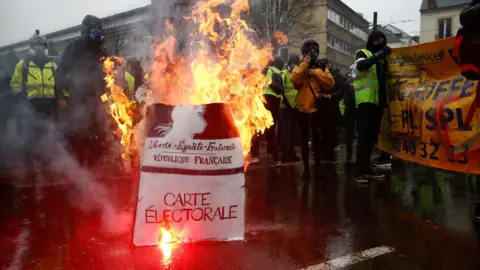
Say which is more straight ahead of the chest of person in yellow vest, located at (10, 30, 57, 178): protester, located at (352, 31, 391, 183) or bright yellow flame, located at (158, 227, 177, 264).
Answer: the bright yellow flame

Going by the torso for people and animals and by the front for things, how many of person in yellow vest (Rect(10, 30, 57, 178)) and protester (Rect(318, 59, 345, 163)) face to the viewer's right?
0

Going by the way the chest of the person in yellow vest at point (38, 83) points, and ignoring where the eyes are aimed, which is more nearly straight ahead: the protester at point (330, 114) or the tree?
the protester

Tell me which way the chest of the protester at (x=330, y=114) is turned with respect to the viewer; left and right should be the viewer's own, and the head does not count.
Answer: facing the viewer and to the left of the viewer

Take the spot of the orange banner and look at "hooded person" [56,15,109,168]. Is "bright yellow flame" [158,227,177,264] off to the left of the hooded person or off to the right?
left

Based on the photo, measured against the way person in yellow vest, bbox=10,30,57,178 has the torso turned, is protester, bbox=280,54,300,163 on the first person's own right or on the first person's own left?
on the first person's own left

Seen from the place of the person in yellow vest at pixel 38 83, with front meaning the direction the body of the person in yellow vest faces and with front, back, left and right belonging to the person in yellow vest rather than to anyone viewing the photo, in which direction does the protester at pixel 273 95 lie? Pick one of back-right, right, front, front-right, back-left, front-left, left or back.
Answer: front-left

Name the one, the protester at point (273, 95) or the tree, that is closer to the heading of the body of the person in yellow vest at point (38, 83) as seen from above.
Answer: the protester

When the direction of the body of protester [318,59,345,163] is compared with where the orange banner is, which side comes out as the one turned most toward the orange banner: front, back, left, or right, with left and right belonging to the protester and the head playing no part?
left

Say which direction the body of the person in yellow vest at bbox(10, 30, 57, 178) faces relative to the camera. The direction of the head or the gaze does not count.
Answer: toward the camera

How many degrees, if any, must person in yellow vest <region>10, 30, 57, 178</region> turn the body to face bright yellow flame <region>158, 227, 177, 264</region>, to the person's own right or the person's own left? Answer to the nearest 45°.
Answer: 0° — they already face it
